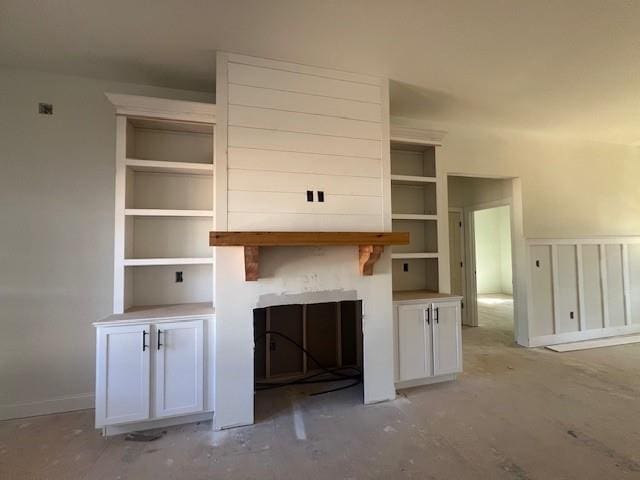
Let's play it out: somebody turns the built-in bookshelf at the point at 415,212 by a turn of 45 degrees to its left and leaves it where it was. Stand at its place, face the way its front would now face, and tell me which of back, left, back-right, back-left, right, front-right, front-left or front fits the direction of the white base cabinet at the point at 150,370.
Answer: back-right

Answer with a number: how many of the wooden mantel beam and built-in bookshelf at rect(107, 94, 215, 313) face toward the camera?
2

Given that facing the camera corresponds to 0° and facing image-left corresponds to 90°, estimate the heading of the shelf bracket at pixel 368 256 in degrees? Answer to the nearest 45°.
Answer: approximately 315°

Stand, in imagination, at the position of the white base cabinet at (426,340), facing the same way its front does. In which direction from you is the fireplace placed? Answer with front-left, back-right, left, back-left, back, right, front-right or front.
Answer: back-right

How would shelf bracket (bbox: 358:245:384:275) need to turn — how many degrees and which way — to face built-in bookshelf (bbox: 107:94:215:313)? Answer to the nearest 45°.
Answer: approximately 135° to its right

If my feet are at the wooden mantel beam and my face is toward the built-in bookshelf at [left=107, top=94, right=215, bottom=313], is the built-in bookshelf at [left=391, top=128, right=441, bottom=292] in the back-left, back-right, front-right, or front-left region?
back-right

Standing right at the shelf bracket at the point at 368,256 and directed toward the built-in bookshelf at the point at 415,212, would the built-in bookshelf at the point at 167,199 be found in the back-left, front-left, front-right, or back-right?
back-left

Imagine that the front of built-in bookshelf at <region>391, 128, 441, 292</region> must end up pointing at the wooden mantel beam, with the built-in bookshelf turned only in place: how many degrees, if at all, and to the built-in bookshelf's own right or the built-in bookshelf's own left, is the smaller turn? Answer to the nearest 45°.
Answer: approximately 90° to the built-in bookshelf's own right

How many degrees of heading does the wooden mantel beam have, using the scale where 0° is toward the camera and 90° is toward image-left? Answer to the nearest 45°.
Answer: approximately 0°

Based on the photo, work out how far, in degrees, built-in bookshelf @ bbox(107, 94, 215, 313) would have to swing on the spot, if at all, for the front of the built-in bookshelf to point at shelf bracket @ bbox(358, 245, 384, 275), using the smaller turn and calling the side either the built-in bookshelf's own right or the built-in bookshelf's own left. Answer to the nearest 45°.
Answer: approximately 45° to the built-in bookshelf's own left

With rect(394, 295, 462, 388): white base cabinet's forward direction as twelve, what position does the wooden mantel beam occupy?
The wooden mantel beam is roughly at 3 o'clock from the white base cabinet.
